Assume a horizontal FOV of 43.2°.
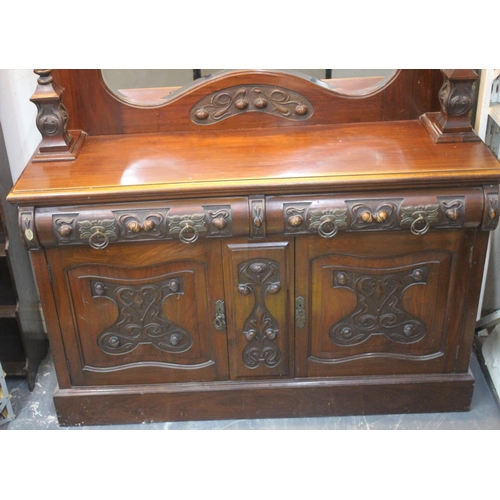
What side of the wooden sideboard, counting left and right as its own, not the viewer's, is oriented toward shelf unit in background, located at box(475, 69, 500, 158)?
left

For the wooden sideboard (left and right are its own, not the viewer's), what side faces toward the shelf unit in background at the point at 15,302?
right

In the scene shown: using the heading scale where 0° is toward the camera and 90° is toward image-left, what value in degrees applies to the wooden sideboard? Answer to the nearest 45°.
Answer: approximately 0°

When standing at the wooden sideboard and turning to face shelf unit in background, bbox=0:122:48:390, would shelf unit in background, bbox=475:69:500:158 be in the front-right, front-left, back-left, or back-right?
back-right

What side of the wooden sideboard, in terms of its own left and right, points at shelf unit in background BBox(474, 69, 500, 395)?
left

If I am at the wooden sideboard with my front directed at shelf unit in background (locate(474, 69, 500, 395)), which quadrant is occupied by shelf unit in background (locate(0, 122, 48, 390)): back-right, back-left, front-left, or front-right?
back-left

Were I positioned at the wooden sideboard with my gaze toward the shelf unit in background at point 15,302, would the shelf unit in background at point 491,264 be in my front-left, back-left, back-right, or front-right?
back-right
